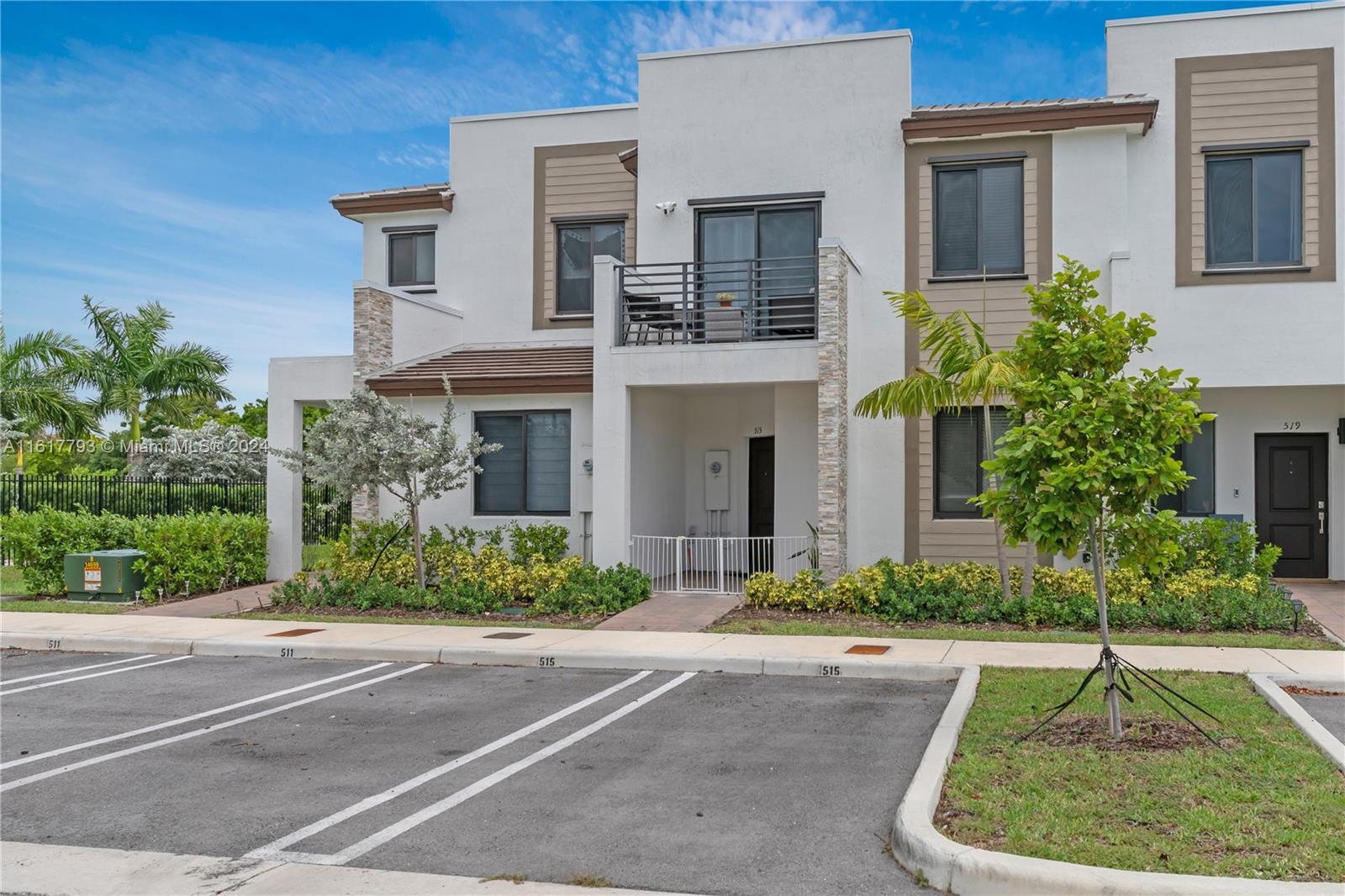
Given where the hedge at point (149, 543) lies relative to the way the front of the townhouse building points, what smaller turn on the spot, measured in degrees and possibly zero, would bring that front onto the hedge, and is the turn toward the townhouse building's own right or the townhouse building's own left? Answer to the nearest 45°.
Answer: approximately 90° to the townhouse building's own right

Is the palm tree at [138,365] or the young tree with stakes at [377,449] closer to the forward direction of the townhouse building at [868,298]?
the young tree with stakes

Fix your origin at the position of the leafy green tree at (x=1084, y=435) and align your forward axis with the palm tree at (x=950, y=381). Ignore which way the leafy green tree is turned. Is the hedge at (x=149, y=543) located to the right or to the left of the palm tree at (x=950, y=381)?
left

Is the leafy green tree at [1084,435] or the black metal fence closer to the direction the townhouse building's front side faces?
the leafy green tree

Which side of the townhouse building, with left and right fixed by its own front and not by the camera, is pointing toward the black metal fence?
right

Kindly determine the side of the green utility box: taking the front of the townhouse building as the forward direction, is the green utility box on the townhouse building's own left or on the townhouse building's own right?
on the townhouse building's own right

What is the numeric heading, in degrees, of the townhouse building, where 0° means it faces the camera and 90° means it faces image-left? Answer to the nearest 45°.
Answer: approximately 0°
